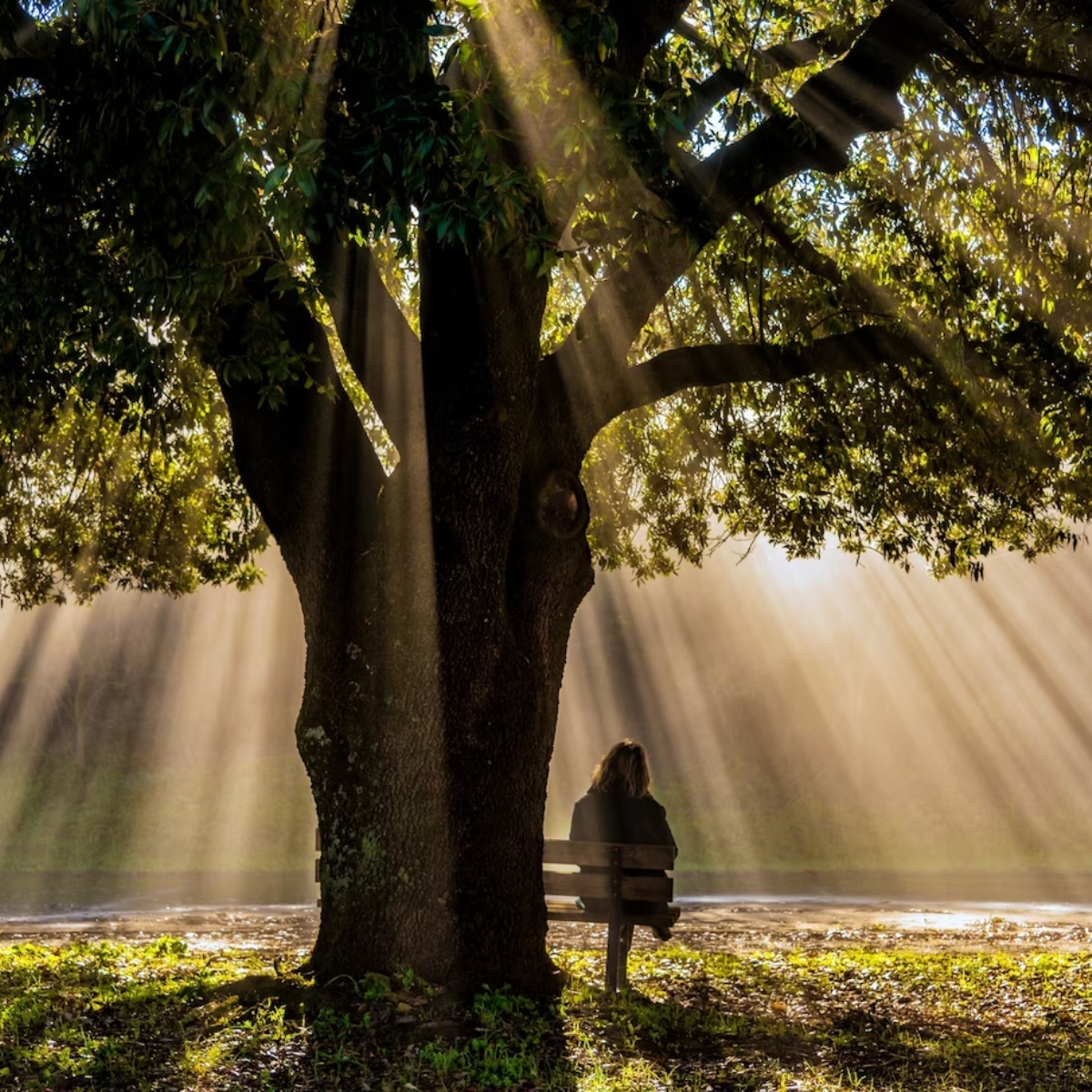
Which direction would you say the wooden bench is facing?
away from the camera

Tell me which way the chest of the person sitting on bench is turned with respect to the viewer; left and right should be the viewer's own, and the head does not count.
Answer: facing away from the viewer

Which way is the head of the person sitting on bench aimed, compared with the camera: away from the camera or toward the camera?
away from the camera
